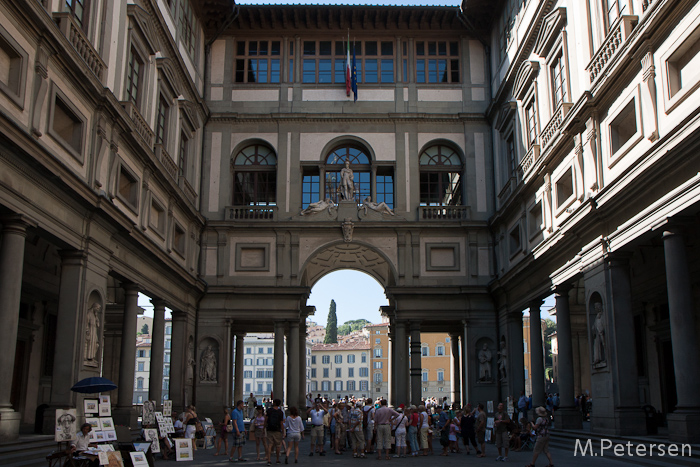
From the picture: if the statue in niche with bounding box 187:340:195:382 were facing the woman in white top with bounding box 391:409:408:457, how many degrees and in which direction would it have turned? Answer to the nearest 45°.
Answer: approximately 45° to its right

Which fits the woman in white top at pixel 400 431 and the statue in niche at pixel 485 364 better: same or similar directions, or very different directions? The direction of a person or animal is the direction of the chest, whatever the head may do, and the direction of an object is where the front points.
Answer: very different directions

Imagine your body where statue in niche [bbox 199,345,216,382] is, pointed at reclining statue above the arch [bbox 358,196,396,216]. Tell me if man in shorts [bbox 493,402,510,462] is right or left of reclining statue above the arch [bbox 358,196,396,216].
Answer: right

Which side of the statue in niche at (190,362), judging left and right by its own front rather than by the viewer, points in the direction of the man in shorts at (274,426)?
right

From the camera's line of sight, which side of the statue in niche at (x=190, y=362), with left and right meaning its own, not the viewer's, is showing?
right
